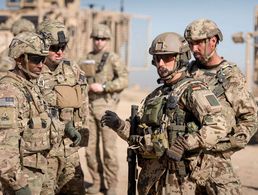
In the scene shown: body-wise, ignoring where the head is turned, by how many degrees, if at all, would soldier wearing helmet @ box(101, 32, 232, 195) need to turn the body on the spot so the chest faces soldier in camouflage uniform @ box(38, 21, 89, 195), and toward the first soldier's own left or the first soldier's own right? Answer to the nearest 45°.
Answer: approximately 90° to the first soldier's own right

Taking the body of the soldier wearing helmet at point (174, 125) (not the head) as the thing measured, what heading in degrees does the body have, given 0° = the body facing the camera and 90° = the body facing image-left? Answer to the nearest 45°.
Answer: approximately 45°

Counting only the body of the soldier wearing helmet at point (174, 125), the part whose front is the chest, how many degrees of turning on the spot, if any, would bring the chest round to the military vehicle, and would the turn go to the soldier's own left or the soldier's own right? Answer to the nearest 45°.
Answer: approximately 135° to the soldier's own right

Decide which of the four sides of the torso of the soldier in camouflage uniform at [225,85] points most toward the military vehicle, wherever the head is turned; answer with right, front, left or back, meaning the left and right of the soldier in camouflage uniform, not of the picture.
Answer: right

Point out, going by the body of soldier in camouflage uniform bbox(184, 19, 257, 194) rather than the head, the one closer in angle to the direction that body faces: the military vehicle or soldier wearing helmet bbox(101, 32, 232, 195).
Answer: the soldier wearing helmet

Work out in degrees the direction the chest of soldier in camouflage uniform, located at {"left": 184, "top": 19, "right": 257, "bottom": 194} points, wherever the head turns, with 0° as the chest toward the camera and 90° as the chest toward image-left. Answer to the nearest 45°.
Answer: approximately 45°

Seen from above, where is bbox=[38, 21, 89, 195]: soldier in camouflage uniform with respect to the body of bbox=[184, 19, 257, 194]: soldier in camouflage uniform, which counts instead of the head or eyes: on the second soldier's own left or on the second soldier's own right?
on the second soldier's own right

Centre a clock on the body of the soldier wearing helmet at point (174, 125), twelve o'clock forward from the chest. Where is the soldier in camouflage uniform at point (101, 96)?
The soldier in camouflage uniform is roughly at 4 o'clock from the soldier wearing helmet.

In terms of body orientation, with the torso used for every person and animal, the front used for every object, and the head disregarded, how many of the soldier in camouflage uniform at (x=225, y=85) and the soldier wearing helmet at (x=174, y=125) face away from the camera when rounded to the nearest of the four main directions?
0

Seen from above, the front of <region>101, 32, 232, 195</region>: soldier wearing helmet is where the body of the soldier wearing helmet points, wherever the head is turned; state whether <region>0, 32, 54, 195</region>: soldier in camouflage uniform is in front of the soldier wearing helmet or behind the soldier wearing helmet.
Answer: in front

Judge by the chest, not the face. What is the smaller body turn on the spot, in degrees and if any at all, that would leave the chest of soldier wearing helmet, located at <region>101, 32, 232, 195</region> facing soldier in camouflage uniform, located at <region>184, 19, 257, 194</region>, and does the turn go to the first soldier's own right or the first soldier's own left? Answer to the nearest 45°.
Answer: approximately 180°

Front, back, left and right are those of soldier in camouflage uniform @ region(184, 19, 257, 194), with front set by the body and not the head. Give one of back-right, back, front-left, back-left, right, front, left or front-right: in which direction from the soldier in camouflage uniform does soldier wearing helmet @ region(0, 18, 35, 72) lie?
right
